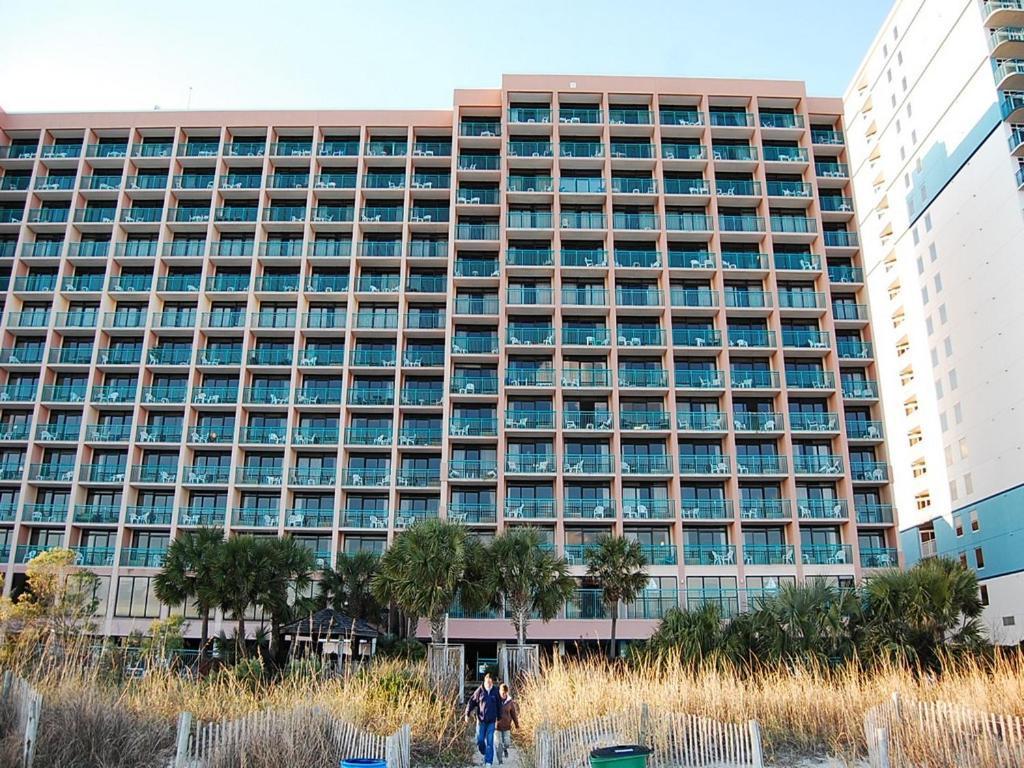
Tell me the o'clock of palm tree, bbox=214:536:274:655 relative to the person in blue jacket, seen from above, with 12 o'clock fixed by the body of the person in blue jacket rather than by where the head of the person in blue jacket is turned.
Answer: The palm tree is roughly at 5 o'clock from the person in blue jacket.

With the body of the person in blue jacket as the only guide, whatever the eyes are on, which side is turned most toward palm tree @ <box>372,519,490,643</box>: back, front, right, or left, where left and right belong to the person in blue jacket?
back

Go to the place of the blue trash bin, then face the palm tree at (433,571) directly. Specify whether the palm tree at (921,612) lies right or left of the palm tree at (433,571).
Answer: right

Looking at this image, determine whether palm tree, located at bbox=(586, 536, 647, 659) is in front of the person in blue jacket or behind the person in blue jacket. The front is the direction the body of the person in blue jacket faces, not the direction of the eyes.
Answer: behind

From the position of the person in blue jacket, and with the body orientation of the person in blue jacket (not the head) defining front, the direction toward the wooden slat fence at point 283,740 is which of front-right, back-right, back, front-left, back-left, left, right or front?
front-right

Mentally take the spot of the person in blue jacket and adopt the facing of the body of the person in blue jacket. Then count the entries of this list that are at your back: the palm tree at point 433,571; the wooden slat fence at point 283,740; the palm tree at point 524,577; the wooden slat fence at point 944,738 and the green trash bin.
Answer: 2

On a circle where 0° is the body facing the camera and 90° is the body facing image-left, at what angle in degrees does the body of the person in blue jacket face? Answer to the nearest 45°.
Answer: approximately 0°

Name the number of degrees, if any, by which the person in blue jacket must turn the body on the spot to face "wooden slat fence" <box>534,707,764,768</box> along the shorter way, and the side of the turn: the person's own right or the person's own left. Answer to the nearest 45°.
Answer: approximately 45° to the person's own left

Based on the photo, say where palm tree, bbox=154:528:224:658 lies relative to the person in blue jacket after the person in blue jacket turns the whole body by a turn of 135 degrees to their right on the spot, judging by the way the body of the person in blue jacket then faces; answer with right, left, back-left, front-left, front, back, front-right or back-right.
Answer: front

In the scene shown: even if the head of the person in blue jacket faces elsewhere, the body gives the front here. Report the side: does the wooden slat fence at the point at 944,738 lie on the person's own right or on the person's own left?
on the person's own left

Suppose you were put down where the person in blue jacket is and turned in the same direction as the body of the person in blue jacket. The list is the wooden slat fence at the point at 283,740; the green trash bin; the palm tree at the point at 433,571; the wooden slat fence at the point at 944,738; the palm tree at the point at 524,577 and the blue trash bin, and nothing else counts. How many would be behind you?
2
